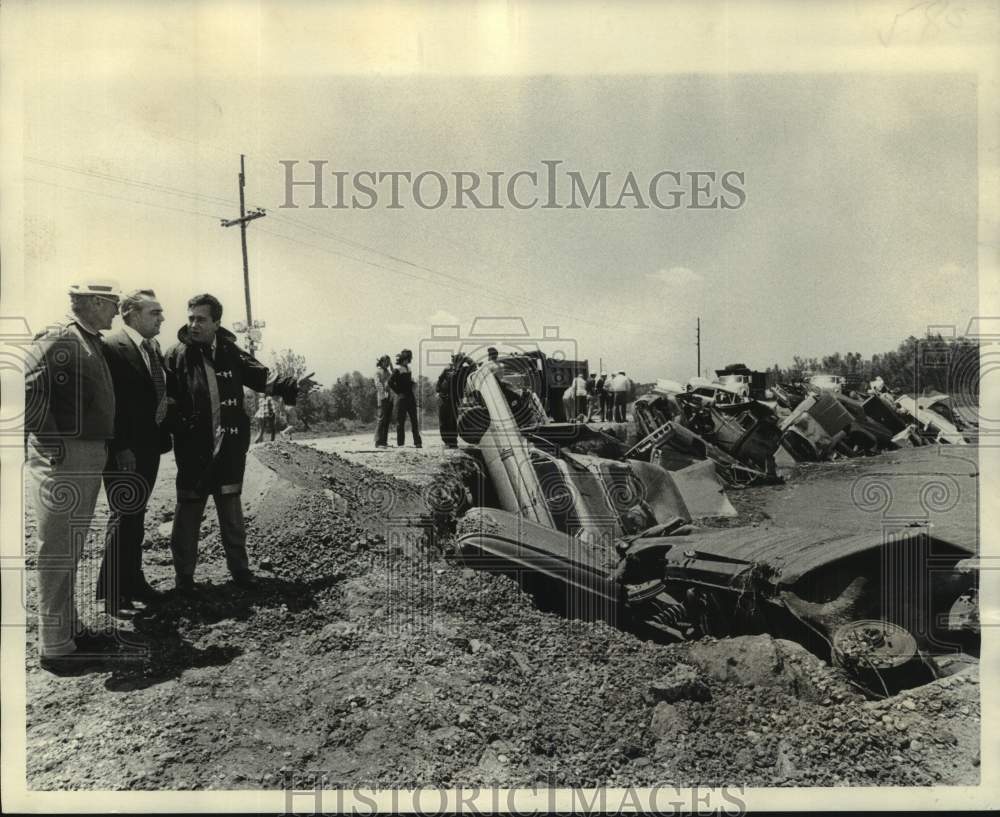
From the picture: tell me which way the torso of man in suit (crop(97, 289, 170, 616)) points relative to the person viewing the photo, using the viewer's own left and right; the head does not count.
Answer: facing the viewer and to the right of the viewer

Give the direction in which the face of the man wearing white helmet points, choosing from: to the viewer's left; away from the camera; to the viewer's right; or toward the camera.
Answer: to the viewer's right

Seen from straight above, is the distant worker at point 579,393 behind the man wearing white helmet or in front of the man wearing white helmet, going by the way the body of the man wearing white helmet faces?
in front

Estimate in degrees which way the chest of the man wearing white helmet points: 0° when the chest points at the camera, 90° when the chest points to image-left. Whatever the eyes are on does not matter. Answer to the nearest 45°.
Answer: approximately 270°

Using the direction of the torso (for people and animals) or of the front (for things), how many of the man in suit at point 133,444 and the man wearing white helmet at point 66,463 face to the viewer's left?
0

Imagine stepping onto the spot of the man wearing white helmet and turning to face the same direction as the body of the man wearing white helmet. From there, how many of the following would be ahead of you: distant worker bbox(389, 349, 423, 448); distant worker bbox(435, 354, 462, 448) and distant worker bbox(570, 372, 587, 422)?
3

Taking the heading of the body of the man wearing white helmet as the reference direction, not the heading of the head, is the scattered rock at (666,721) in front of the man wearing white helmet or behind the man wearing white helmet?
in front

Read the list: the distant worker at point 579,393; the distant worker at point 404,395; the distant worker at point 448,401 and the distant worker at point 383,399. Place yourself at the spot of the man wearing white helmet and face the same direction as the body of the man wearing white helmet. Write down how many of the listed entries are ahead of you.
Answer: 4

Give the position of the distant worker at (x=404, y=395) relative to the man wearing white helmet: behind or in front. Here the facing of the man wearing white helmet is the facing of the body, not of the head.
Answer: in front
